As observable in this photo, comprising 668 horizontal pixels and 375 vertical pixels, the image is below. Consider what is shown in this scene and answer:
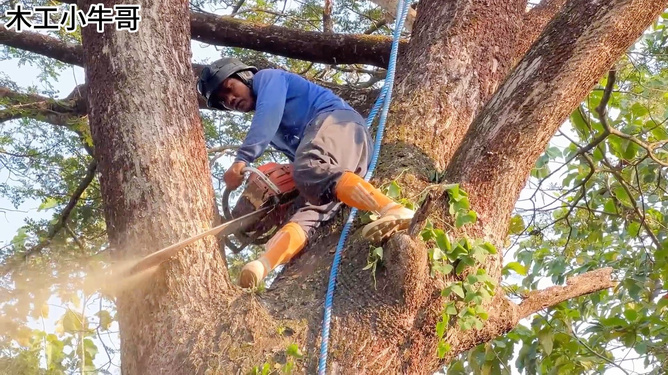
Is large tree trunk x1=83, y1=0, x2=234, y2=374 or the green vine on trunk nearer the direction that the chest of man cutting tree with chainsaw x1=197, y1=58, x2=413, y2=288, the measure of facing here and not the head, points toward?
the large tree trunk

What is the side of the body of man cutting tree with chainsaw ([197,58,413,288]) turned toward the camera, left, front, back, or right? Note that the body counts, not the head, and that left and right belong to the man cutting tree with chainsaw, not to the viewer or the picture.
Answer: left
